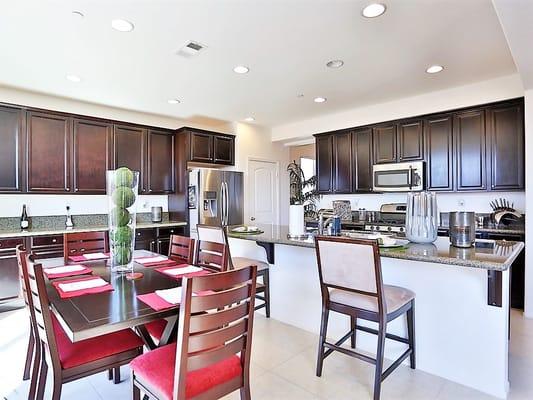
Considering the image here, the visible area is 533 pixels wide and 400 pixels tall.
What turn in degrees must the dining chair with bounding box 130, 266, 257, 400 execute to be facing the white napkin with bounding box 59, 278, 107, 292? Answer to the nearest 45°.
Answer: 0° — it already faces it

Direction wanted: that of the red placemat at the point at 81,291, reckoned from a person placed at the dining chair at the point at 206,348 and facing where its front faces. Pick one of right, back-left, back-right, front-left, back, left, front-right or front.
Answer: front

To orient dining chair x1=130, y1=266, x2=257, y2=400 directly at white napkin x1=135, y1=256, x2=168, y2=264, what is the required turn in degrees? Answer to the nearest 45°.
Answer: approximately 45° to its right

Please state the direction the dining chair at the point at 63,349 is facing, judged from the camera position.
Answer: facing away from the viewer and to the right of the viewer

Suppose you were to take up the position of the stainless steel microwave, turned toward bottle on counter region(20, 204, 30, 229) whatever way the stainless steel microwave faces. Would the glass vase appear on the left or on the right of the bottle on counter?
left

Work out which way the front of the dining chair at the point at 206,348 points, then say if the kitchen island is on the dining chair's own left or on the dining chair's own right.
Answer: on the dining chair's own right

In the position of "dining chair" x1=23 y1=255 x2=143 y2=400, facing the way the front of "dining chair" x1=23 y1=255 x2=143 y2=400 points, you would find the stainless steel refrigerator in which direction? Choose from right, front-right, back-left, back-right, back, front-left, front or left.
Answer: front

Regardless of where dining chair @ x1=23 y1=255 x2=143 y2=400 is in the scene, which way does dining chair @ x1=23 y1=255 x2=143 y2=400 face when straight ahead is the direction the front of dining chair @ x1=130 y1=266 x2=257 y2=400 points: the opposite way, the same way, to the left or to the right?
to the right

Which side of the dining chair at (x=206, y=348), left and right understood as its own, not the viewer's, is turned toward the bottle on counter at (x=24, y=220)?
front

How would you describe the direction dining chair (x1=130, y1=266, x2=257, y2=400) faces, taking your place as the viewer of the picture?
facing away from the viewer and to the left of the viewer

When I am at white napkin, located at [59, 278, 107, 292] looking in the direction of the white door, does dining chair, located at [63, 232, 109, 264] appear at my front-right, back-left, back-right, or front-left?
front-left

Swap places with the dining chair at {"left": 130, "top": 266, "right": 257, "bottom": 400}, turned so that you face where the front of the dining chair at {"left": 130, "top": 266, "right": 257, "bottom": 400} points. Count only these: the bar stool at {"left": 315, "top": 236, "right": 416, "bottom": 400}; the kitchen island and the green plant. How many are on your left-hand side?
0
